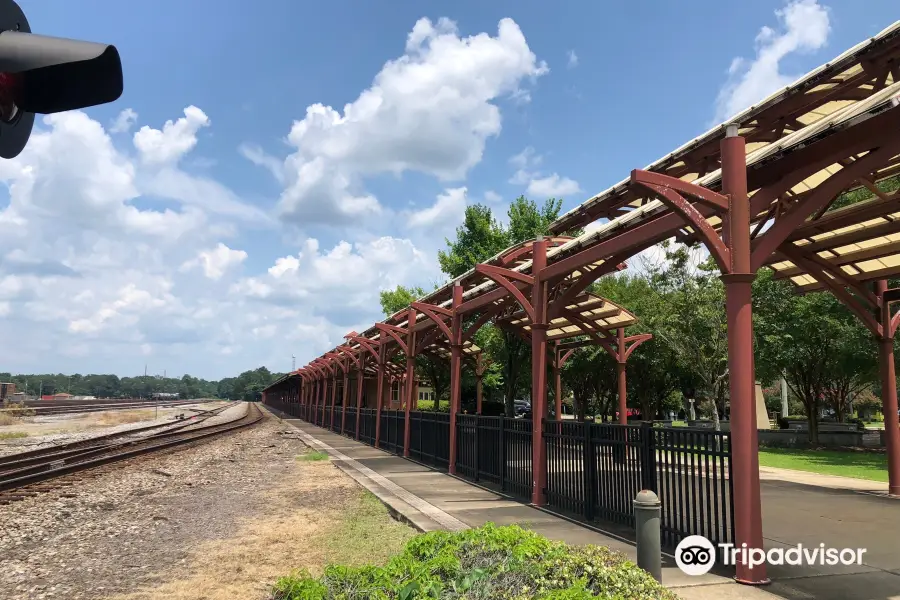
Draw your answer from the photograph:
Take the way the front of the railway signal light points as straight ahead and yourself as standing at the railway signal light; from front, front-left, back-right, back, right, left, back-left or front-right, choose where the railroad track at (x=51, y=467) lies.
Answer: back-left

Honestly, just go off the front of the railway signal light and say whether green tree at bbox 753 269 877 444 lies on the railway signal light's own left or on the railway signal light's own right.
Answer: on the railway signal light's own left

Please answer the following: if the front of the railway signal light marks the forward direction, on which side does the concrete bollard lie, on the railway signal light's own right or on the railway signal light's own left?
on the railway signal light's own left

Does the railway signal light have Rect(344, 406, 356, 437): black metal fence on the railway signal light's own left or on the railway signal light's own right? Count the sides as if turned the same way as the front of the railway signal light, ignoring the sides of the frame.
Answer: on the railway signal light's own left

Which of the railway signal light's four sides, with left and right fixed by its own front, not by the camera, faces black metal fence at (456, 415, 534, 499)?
left

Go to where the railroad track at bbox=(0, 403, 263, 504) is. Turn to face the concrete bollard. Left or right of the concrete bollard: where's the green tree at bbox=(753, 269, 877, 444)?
left

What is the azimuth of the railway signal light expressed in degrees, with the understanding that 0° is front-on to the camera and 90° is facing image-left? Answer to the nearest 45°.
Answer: approximately 315°

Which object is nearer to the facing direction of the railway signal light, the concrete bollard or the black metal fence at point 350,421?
the concrete bollard

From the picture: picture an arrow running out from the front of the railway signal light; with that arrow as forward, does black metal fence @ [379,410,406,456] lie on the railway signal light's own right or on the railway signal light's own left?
on the railway signal light's own left

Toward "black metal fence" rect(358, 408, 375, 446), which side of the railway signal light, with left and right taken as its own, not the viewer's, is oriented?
left
